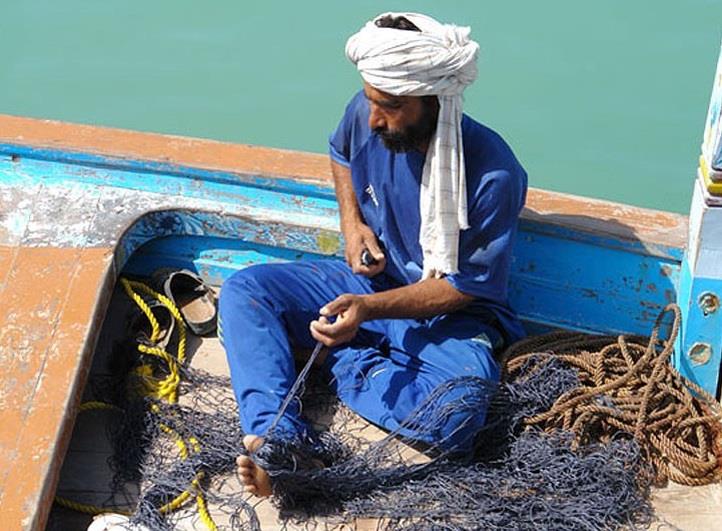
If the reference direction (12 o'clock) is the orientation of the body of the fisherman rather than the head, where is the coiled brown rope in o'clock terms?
The coiled brown rope is roughly at 8 o'clock from the fisherman.

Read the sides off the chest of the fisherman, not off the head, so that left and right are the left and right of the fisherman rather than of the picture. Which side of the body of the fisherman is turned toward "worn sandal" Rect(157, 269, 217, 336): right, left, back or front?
right

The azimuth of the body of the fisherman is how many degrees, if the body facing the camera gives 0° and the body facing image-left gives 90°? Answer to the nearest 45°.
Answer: approximately 45°

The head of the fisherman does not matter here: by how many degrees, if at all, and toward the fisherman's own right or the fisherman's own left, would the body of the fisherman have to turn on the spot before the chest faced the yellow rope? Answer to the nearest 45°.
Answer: approximately 45° to the fisherman's own right

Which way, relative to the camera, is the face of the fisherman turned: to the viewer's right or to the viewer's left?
to the viewer's left
